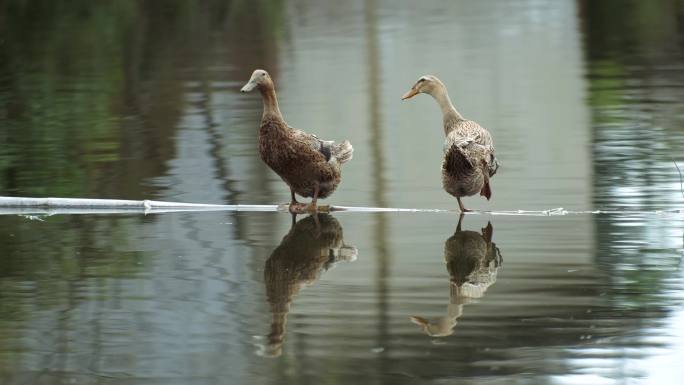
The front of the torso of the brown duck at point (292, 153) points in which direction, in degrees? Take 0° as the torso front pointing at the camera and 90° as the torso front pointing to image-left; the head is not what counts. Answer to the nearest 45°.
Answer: approximately 90°

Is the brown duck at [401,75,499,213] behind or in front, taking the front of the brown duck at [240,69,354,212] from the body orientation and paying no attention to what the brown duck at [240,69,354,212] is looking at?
behind
